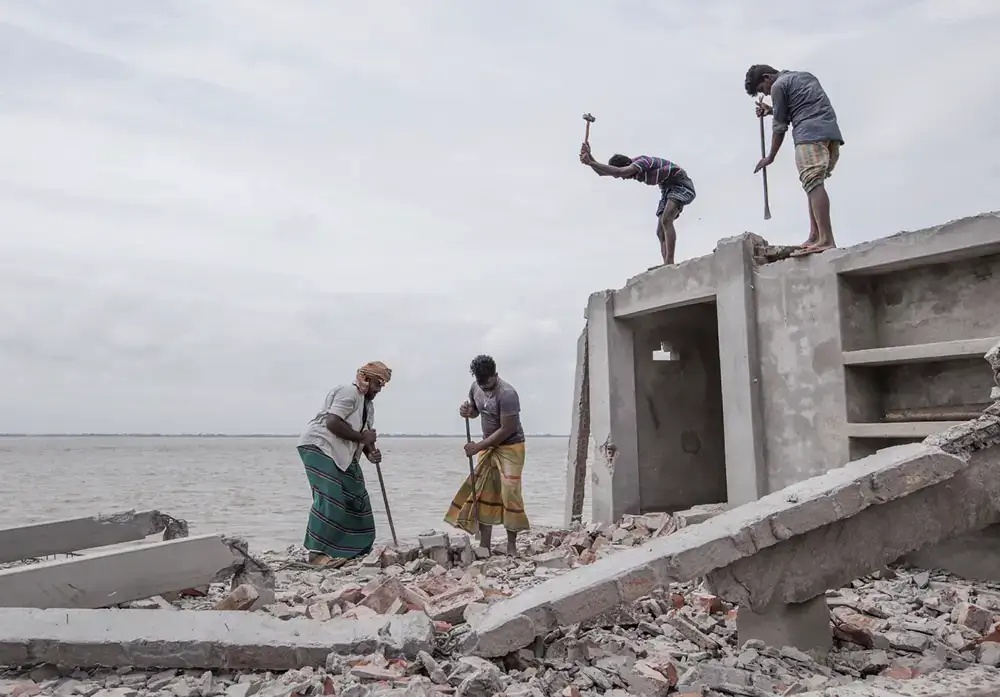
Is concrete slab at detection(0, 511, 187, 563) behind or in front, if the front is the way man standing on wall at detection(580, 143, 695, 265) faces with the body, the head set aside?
in front

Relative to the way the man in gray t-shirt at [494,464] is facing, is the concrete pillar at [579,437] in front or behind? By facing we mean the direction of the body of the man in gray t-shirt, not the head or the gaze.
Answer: behind

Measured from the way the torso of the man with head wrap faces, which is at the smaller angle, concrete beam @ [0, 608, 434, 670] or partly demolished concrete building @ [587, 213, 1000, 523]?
the partly demolished concrete building

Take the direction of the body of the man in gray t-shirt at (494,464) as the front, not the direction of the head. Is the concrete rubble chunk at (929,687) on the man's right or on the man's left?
on the man's left

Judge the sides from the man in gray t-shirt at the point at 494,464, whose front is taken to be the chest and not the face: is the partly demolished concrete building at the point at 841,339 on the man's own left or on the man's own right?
on the man's own left

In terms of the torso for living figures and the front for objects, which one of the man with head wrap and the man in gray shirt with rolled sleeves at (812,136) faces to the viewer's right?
the man with head wrap

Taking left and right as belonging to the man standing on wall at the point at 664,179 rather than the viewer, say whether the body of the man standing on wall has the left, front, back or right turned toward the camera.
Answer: left

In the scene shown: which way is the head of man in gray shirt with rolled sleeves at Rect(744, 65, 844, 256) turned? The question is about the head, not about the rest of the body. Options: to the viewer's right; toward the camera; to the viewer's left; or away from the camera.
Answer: to the viewer's left

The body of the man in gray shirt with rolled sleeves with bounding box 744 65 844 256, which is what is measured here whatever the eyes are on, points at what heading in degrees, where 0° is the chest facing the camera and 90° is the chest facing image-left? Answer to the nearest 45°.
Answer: approximately 90°

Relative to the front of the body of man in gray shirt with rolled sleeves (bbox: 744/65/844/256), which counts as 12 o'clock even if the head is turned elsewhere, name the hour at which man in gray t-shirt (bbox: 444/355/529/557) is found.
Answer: man in gray t-shirt (bbox: 444/355/529/557) is roughly at 12 o'clock from man in gray shirt with rolled sleeves (bbox: 744/65/844/256).

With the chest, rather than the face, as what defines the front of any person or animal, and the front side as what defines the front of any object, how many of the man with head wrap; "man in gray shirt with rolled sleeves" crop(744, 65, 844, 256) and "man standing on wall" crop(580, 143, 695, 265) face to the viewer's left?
2

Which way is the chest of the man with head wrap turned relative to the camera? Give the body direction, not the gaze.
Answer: to the viewer's right

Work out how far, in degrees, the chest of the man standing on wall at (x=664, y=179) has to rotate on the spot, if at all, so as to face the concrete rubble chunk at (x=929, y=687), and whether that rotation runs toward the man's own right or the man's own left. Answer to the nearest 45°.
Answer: approximately 90° to the man's own left
